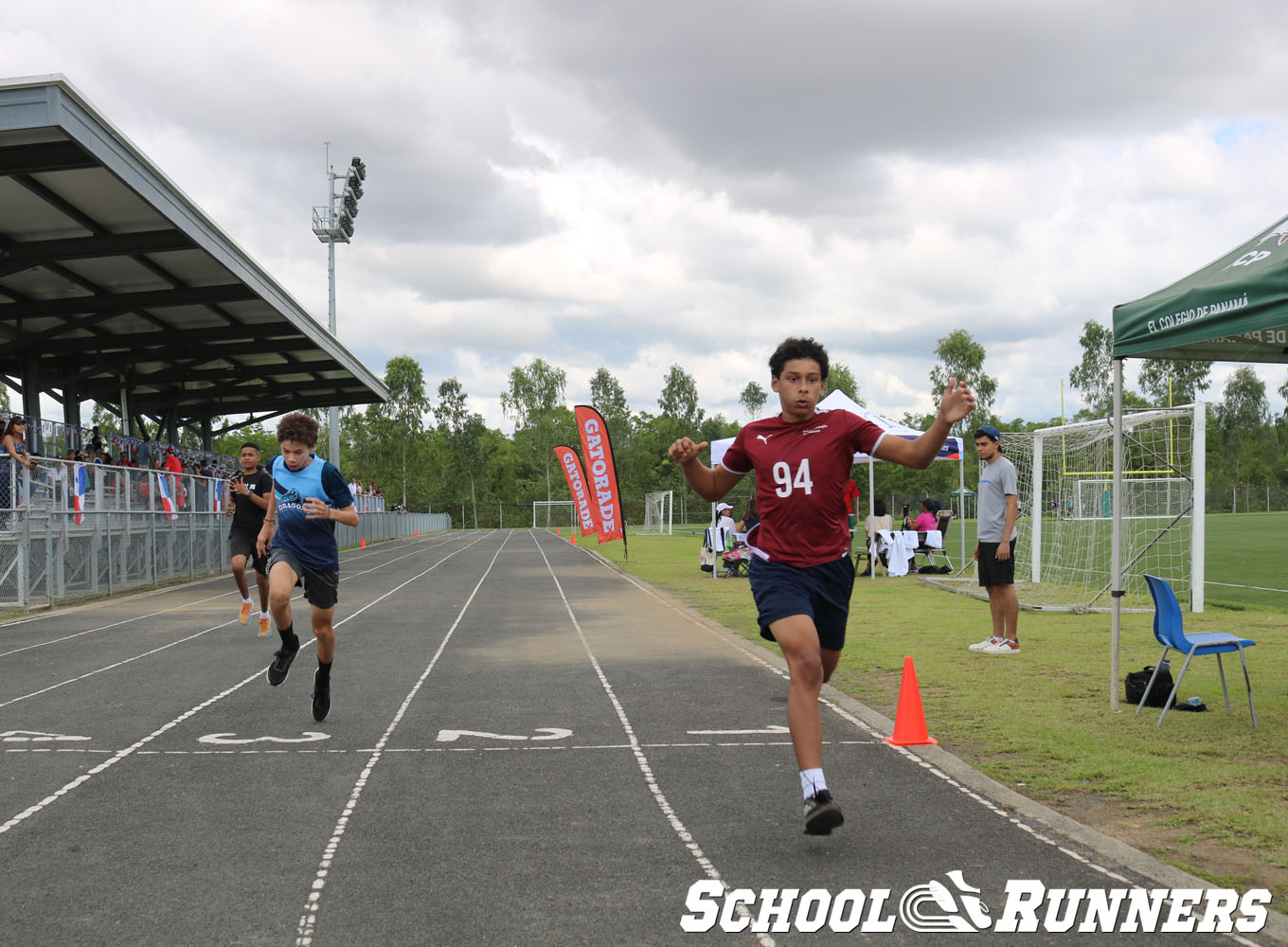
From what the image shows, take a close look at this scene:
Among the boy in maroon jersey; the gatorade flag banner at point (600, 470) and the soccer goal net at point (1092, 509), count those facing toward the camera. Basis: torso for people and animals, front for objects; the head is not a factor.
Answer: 2

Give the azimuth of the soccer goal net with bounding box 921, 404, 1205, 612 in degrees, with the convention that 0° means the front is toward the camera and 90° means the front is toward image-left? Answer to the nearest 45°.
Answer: approximately 225°

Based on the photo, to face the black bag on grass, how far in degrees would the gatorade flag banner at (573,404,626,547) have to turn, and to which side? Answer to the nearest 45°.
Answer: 0° — it already faces it

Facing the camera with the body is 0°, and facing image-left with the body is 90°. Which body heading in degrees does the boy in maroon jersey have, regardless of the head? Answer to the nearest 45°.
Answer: approximately 0°

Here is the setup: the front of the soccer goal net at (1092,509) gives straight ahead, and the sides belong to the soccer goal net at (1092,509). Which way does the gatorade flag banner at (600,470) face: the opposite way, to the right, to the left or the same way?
to the right

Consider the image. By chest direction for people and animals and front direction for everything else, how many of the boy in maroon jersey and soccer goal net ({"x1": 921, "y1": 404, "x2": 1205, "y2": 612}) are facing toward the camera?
1

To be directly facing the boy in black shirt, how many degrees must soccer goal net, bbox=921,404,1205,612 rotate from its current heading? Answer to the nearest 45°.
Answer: approximately 180°

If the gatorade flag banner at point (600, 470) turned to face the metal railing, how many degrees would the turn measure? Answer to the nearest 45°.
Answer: approximately 45° to its right
